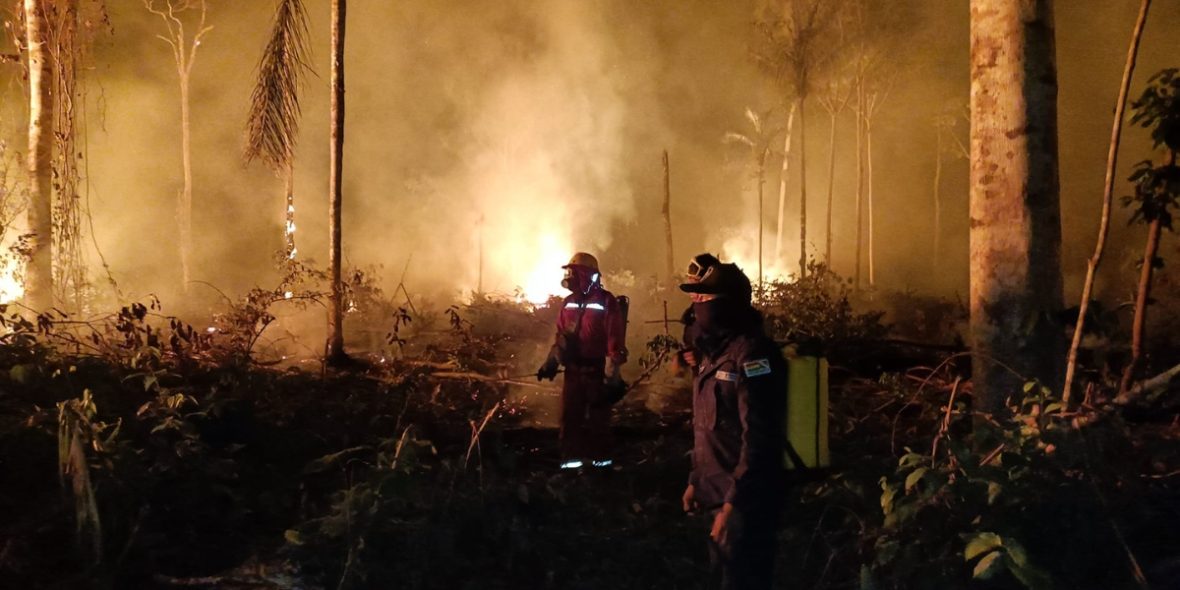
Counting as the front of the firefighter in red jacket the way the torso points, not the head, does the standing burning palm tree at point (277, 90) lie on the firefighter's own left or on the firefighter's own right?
on the firefighter's own right

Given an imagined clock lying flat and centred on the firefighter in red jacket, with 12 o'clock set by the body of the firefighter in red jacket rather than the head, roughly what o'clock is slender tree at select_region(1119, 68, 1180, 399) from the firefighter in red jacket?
The slender tree is roughly at 8 o'clock from the firefighter in red jacket.

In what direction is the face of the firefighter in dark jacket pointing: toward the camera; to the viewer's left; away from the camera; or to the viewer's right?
to the viewer's left

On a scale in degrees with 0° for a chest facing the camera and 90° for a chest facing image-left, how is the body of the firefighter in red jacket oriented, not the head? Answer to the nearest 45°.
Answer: approximately 45°

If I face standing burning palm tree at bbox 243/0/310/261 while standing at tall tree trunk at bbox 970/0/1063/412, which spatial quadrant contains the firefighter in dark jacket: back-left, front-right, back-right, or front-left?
front-left

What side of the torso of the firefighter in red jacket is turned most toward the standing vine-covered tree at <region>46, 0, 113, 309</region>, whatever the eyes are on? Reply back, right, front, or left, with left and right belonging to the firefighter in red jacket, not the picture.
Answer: right

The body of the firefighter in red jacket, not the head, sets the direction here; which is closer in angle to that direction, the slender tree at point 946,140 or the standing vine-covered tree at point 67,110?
the standing vine-covered tree

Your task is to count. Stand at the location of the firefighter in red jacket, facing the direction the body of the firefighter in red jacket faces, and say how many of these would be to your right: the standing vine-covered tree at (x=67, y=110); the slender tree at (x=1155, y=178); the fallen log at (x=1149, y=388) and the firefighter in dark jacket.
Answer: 1

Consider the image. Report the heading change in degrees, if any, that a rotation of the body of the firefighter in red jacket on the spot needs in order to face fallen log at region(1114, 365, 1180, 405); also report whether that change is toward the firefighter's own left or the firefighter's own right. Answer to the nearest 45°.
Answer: approximately 90° to the firefighter's own left

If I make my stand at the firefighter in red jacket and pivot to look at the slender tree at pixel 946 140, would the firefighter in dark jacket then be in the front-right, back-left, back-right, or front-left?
back-right

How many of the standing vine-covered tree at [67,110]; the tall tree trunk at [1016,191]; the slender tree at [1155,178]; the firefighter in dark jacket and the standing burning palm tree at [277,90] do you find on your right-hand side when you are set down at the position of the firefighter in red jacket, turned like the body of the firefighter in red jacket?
2

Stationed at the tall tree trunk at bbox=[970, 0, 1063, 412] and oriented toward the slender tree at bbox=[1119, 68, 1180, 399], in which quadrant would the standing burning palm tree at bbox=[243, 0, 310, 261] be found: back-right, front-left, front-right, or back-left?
back-left
